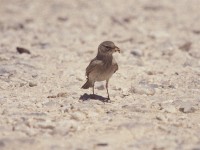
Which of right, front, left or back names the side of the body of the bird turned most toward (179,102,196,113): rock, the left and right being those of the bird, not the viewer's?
front

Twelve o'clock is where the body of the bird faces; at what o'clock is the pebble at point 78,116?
The pebble is roughly at 2 o'clock from the bird.

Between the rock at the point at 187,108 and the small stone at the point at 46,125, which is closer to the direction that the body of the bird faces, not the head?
the rock

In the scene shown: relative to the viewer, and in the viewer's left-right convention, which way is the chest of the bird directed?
facing the viewer and to the right of the viewer

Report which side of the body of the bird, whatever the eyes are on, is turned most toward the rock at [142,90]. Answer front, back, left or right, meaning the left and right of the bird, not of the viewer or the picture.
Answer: left

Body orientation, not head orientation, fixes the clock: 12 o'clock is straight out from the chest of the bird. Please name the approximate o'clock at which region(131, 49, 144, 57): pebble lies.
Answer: The pebble is roughly at 8 o'clock from the bird.

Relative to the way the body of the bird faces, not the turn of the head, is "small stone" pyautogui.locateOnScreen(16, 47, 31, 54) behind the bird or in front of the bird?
behind

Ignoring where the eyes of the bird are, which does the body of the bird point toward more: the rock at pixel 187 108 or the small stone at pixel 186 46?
the rock

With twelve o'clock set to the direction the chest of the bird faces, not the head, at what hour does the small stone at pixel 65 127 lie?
The small stone is roughly at 2 o'clock from the bird.

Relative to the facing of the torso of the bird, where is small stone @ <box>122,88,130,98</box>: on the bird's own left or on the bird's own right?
on the bird's own left

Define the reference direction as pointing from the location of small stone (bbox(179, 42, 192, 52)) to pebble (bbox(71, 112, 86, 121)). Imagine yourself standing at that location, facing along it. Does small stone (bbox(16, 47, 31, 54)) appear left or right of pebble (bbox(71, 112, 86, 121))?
right
